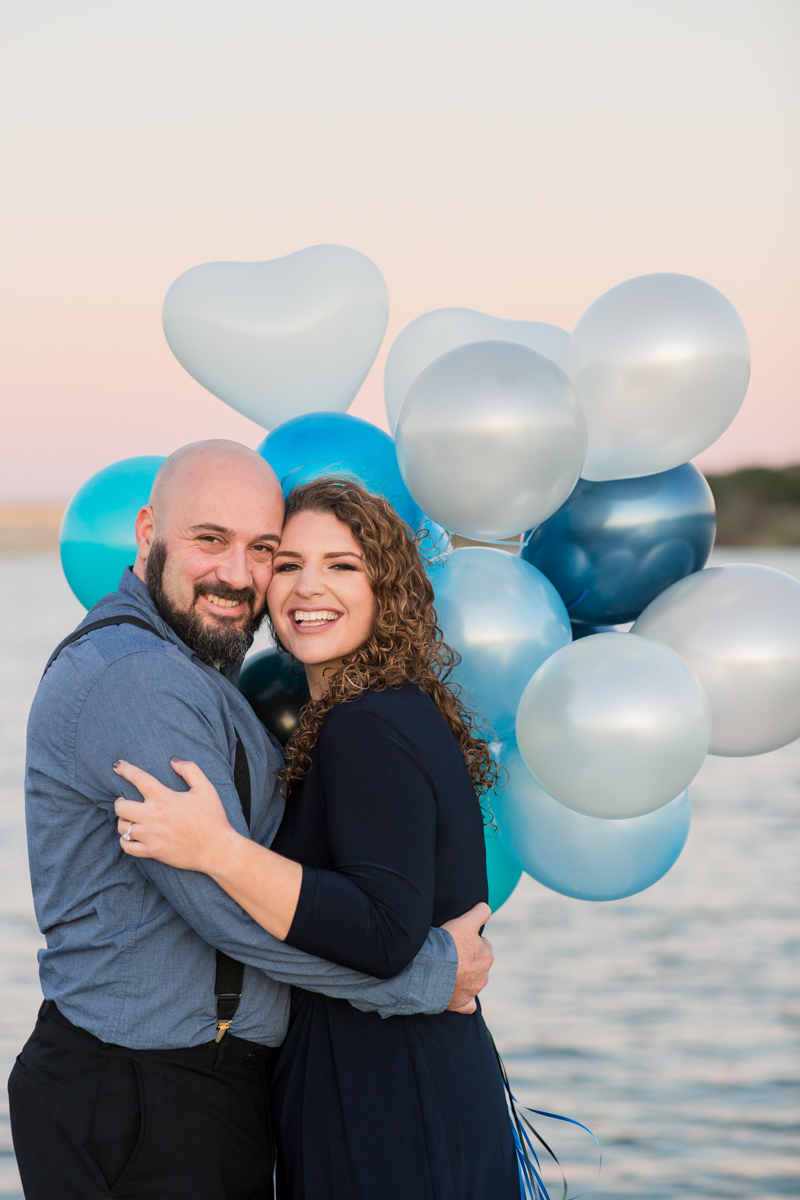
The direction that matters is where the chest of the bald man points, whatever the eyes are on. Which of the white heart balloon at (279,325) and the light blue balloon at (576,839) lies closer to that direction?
the light blue balloon

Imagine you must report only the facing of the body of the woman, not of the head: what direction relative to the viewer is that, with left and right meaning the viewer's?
facing to the left of the viewer

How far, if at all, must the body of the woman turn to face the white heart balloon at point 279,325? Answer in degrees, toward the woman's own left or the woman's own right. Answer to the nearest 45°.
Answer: approximately 90° to the woman's own right
